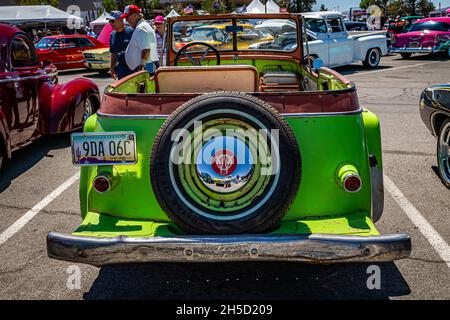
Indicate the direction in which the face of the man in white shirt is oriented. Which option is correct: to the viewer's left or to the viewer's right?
to the viewer's left

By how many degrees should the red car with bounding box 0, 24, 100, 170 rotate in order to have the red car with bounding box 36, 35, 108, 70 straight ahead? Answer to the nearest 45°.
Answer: approximately 45° to its left

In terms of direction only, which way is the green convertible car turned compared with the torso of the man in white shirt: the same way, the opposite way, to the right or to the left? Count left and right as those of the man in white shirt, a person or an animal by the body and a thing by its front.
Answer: to the right

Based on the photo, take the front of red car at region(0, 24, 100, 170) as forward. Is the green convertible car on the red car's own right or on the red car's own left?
on the red car's own right

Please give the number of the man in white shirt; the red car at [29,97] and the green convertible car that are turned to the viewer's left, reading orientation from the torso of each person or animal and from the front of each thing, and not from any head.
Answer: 1

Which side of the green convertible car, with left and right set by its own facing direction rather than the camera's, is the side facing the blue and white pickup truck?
front

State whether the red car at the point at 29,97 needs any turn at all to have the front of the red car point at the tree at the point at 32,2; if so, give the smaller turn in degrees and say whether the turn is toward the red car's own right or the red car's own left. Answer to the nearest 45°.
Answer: approximately 45° to the red car's own left

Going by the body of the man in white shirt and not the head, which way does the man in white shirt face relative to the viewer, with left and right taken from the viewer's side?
facing to the left of the viewer

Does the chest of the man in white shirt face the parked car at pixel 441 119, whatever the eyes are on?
no

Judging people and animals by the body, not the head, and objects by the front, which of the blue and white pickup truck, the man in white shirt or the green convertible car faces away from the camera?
the green convertible car

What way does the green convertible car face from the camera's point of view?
away from the camera

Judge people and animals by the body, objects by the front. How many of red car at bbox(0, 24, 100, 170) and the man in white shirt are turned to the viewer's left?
1
